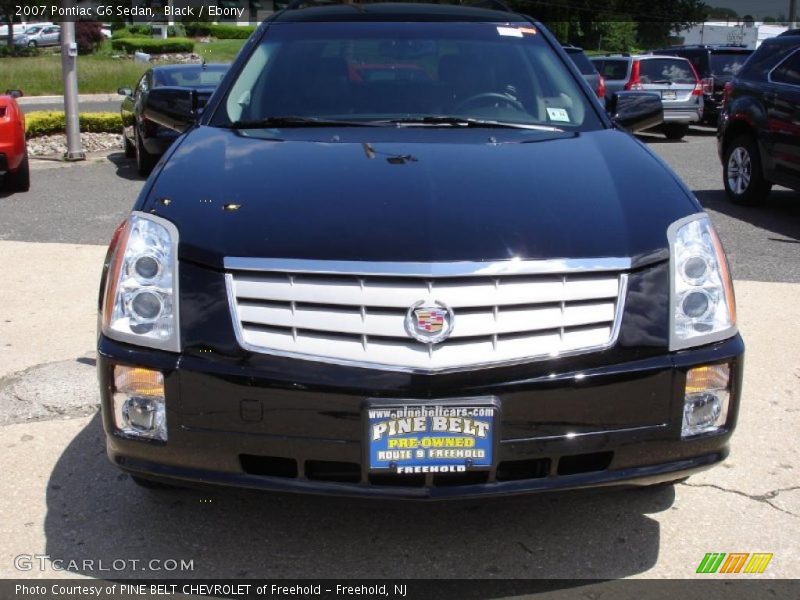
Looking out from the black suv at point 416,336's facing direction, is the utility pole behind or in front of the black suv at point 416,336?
behind

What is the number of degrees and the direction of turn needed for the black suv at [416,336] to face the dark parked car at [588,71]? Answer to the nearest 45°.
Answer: approximately 180°

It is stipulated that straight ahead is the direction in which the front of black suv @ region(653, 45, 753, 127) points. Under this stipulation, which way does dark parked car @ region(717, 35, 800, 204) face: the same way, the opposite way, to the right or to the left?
the opposite way

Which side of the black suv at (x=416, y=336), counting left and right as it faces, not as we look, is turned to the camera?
front

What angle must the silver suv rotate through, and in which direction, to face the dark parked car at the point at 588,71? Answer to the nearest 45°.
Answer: approximately 90° to its left

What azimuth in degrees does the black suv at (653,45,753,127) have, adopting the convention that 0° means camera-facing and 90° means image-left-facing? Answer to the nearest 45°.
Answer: approximately 135°

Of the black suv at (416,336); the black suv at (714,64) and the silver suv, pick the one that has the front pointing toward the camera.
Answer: the black suv at (416,336)

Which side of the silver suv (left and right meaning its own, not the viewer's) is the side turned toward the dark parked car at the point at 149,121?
left

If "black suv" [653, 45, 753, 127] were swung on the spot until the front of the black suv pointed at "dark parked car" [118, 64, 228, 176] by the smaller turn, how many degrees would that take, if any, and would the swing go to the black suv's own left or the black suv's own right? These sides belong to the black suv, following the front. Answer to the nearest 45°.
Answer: approximately 90° to the black suv's own left

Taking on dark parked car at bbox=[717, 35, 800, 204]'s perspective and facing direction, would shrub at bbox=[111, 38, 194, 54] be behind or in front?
behind

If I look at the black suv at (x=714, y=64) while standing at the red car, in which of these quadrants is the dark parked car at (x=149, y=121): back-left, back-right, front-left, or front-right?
front-left

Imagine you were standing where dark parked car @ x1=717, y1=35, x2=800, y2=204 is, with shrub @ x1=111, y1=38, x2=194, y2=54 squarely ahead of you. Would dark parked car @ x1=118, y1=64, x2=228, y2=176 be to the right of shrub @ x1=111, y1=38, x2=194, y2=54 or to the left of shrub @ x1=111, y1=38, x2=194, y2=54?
left

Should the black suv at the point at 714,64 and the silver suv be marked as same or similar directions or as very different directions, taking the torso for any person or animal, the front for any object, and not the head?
same or similar directions

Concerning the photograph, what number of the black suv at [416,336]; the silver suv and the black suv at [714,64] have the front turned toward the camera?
1

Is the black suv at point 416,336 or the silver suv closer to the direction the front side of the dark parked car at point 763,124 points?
the black suv

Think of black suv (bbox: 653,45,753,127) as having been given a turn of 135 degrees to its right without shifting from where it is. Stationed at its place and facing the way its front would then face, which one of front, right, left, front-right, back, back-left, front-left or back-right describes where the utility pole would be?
back-right

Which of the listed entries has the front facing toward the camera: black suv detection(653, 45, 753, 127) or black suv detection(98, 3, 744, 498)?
black suv detection(98, 3, 744, 498)
